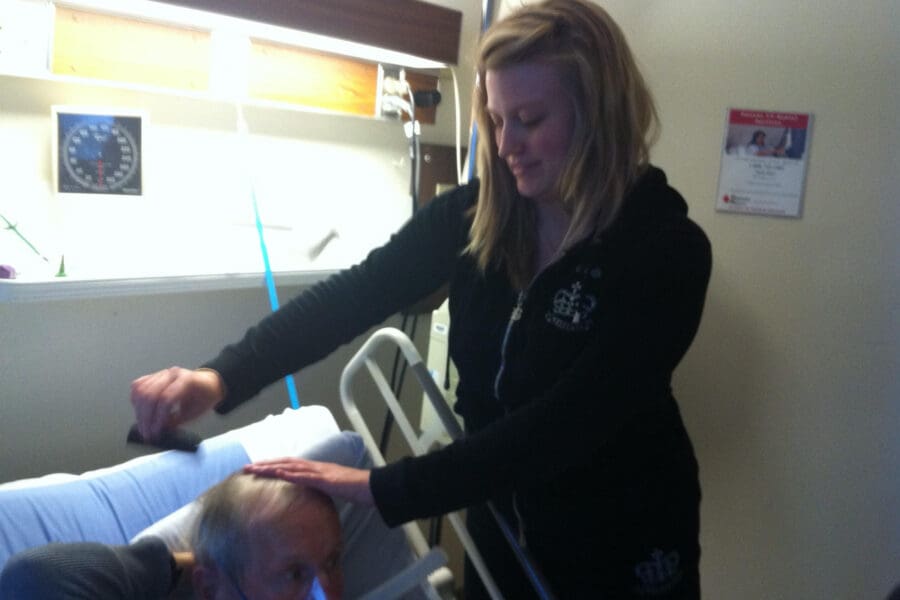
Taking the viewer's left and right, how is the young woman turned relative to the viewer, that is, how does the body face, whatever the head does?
facing the viewer and to the left of the viewer

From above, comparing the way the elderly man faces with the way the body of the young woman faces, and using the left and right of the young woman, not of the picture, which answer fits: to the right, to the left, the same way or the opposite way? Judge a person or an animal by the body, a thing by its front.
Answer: to the left

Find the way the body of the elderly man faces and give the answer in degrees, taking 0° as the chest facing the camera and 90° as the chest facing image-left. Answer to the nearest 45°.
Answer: approximately 315°

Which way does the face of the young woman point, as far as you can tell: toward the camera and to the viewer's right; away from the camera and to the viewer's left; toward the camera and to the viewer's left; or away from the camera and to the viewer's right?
toward the camera and to the viewer's left

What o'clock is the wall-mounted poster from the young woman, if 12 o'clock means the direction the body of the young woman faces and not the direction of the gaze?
The wall-mounted poster is roughly at 6 o'clock from the young woman.

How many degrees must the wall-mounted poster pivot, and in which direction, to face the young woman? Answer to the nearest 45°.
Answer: approximately 45° to its right

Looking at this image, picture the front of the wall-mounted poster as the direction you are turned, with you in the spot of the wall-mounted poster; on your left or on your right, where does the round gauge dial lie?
on your right

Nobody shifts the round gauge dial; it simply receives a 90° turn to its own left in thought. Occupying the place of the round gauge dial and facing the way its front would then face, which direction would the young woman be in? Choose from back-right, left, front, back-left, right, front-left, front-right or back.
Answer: front-right
